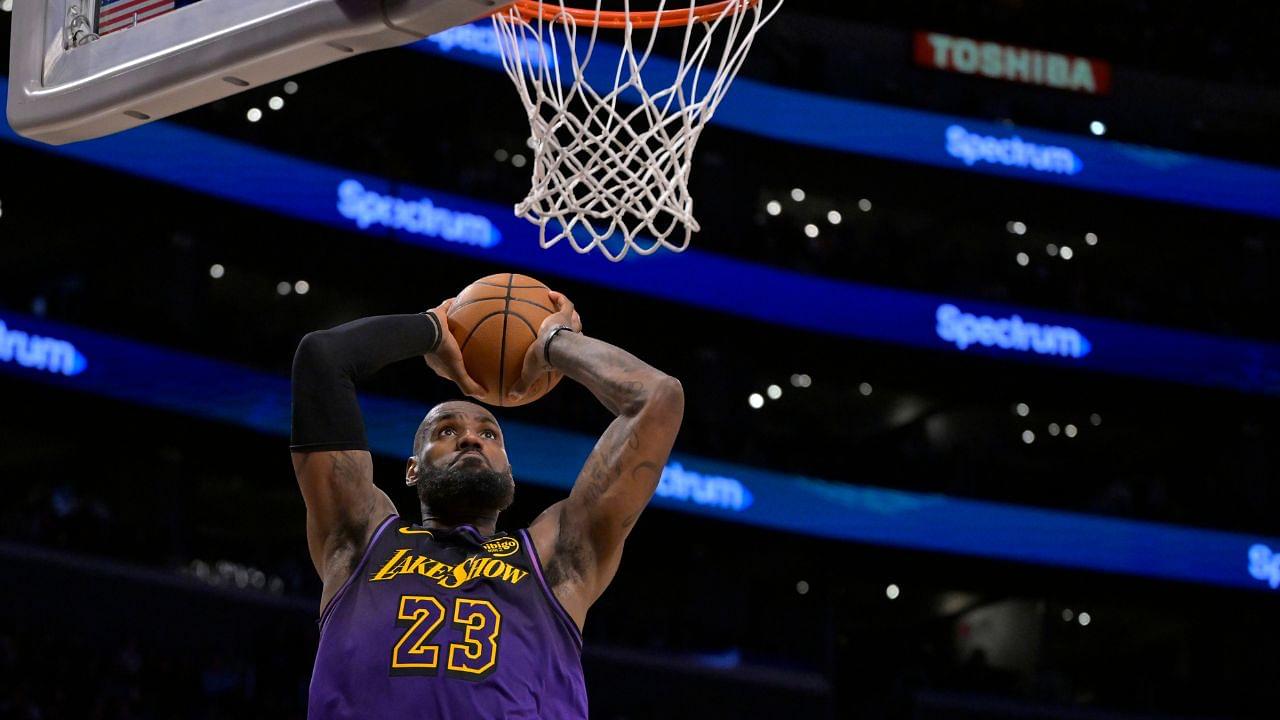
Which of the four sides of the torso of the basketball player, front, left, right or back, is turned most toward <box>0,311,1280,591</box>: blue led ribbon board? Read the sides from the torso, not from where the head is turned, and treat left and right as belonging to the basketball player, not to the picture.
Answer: back

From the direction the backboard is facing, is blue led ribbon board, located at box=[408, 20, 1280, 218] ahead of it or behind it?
ahead

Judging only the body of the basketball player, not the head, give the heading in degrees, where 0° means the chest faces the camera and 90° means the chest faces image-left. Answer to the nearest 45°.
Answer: approximately 0°

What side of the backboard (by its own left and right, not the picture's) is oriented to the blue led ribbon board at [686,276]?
front

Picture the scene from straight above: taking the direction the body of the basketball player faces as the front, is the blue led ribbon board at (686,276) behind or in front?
behind
